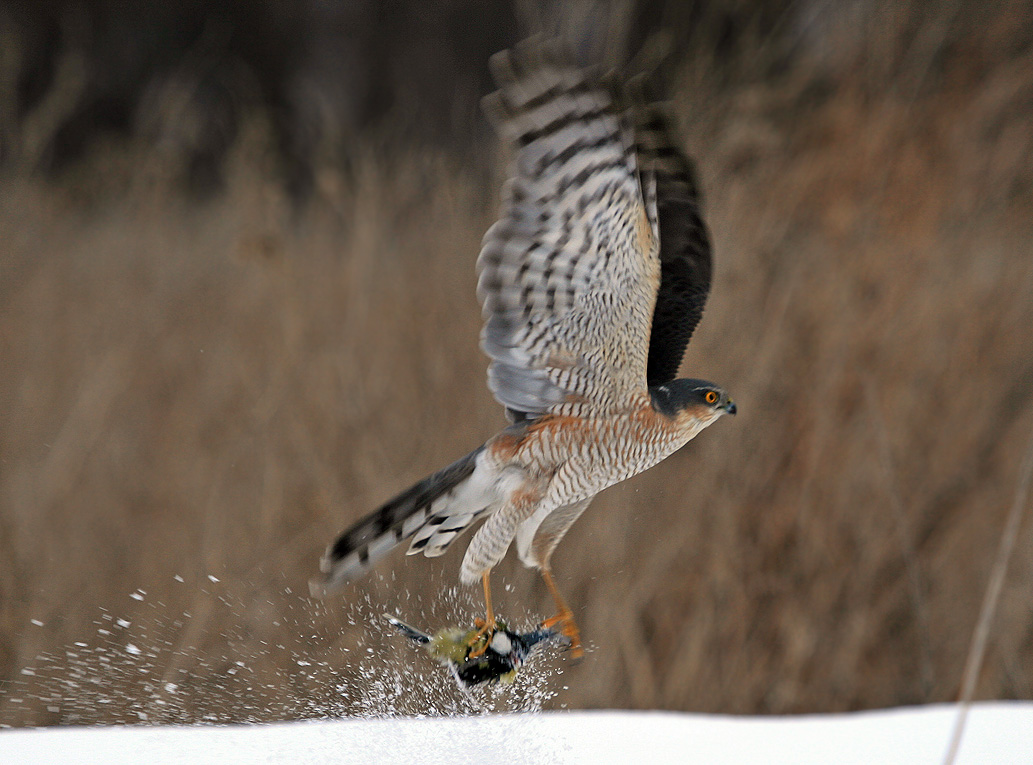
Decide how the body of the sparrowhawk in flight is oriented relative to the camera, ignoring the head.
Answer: to the viewer's right
